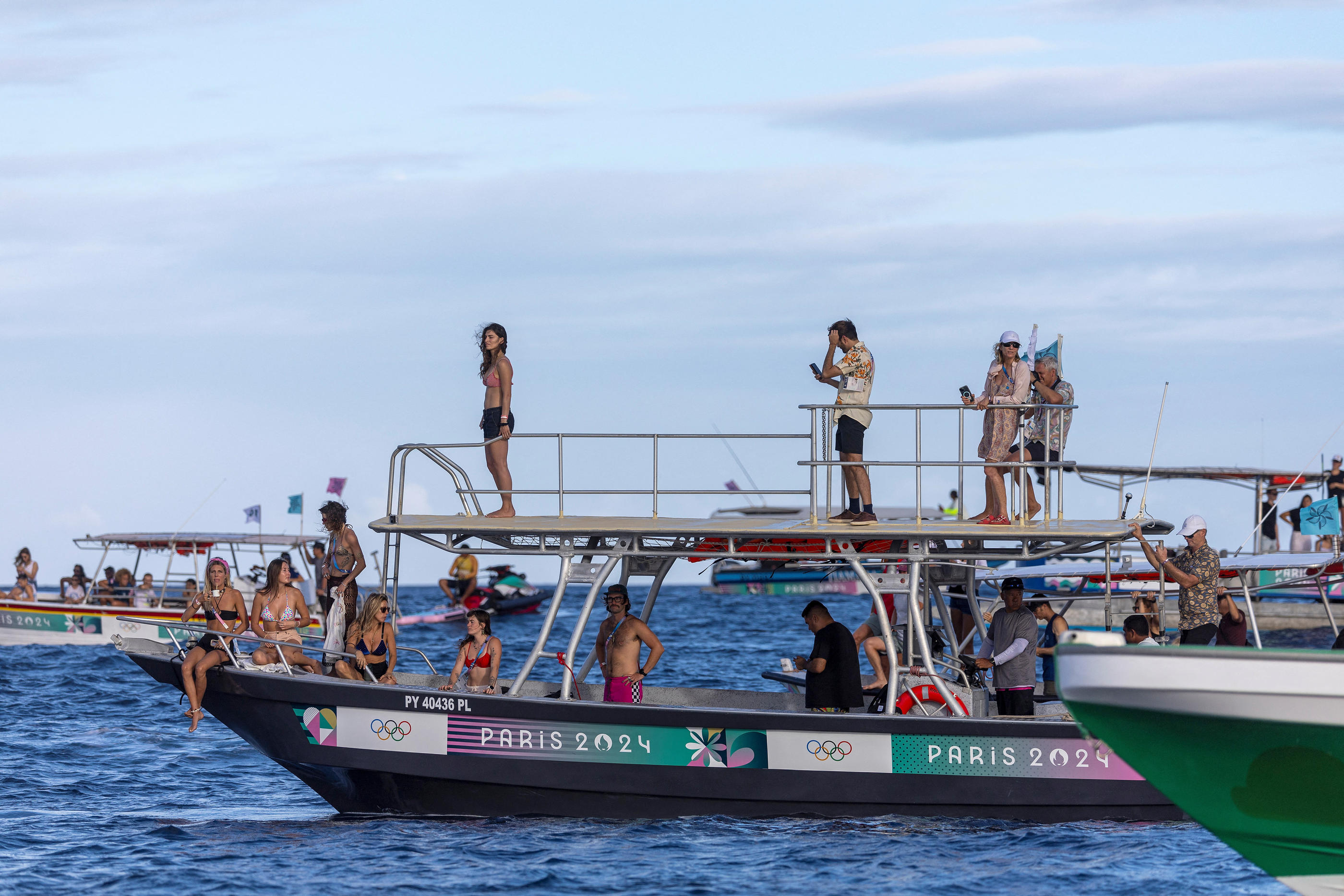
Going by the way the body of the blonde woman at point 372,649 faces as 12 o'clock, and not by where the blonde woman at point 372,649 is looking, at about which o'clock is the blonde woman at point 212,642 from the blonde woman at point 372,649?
the blonde woman at point 212,642 is roughly at 3 o'clock from the blonde woman at point 372,649.

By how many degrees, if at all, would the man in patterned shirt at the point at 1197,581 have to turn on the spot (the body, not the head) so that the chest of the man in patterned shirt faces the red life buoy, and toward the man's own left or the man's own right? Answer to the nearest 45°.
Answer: approximately 45° to the man's own right

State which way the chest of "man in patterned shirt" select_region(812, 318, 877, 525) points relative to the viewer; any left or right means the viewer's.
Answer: facing to the left of the viewer

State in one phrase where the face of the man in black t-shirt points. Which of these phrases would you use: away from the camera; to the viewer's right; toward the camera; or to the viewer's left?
to the viewer's left

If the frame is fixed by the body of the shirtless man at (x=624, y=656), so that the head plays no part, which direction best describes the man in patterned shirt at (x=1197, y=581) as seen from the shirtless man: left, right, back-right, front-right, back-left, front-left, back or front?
back-left

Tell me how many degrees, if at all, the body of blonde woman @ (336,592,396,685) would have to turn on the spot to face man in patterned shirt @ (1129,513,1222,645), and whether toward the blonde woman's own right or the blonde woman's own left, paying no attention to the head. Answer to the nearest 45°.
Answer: approximately 90° to the blonde woman's own left

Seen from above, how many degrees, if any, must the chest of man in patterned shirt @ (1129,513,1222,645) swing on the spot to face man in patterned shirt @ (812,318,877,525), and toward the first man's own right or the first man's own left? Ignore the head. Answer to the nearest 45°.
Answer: approximately 45° to the first man's own right

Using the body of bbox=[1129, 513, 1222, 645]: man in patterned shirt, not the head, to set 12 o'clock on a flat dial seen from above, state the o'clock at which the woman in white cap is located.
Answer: The woman in white cap is roughly at 1 o'clock from the man in patterned shirt.

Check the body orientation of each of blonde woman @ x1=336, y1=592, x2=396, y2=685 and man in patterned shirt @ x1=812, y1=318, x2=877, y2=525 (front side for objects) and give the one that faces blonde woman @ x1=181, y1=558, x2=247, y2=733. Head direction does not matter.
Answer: the man in patterned shirt
